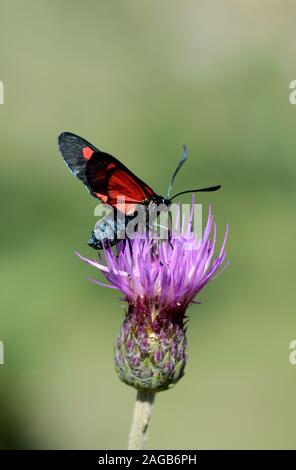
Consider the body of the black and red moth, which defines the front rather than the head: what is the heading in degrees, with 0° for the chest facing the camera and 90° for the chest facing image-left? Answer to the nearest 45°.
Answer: approximately 270°
